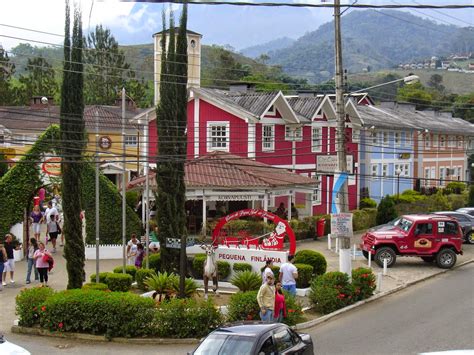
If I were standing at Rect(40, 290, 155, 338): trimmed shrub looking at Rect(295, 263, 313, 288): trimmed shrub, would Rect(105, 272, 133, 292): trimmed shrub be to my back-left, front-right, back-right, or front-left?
front-left

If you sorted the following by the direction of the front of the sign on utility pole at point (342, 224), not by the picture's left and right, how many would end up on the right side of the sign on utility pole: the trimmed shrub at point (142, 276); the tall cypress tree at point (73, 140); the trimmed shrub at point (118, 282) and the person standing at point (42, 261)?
4

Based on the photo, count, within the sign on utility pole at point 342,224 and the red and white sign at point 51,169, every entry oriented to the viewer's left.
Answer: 0

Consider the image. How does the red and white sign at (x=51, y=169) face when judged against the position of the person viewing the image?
facing the viewer

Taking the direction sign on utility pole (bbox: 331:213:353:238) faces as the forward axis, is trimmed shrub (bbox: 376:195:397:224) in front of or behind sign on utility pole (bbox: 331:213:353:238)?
behind

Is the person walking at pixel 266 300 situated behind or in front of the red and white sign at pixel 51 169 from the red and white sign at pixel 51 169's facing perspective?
in front

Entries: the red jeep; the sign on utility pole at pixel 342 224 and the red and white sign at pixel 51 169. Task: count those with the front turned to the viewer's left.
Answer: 1

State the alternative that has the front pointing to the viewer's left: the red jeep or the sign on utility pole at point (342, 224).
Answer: the red jeep

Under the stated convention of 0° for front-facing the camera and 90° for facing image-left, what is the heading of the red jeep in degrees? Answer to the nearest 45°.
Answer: approximately 90°

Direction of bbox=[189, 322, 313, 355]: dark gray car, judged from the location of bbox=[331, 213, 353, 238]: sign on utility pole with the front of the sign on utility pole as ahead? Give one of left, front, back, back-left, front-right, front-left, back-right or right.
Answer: front

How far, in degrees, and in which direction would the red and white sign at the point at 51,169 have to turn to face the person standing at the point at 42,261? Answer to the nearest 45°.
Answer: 0° — it already faces them

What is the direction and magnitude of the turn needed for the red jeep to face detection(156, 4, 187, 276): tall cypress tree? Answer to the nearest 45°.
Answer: approximately 45° to its left

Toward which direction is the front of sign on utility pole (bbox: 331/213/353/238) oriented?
toward the camera

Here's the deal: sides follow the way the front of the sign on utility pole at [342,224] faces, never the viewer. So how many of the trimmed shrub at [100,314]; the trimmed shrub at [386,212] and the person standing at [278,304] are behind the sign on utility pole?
1

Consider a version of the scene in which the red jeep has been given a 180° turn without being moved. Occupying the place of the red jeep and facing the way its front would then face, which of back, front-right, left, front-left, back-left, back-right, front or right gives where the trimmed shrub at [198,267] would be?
back-right

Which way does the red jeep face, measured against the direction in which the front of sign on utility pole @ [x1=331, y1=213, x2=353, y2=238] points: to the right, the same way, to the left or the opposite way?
to the right

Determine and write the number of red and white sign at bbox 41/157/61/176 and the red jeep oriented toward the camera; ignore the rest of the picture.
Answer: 1

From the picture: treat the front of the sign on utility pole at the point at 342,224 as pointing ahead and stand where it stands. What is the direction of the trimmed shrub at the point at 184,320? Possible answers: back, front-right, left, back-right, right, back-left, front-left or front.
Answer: front-right
